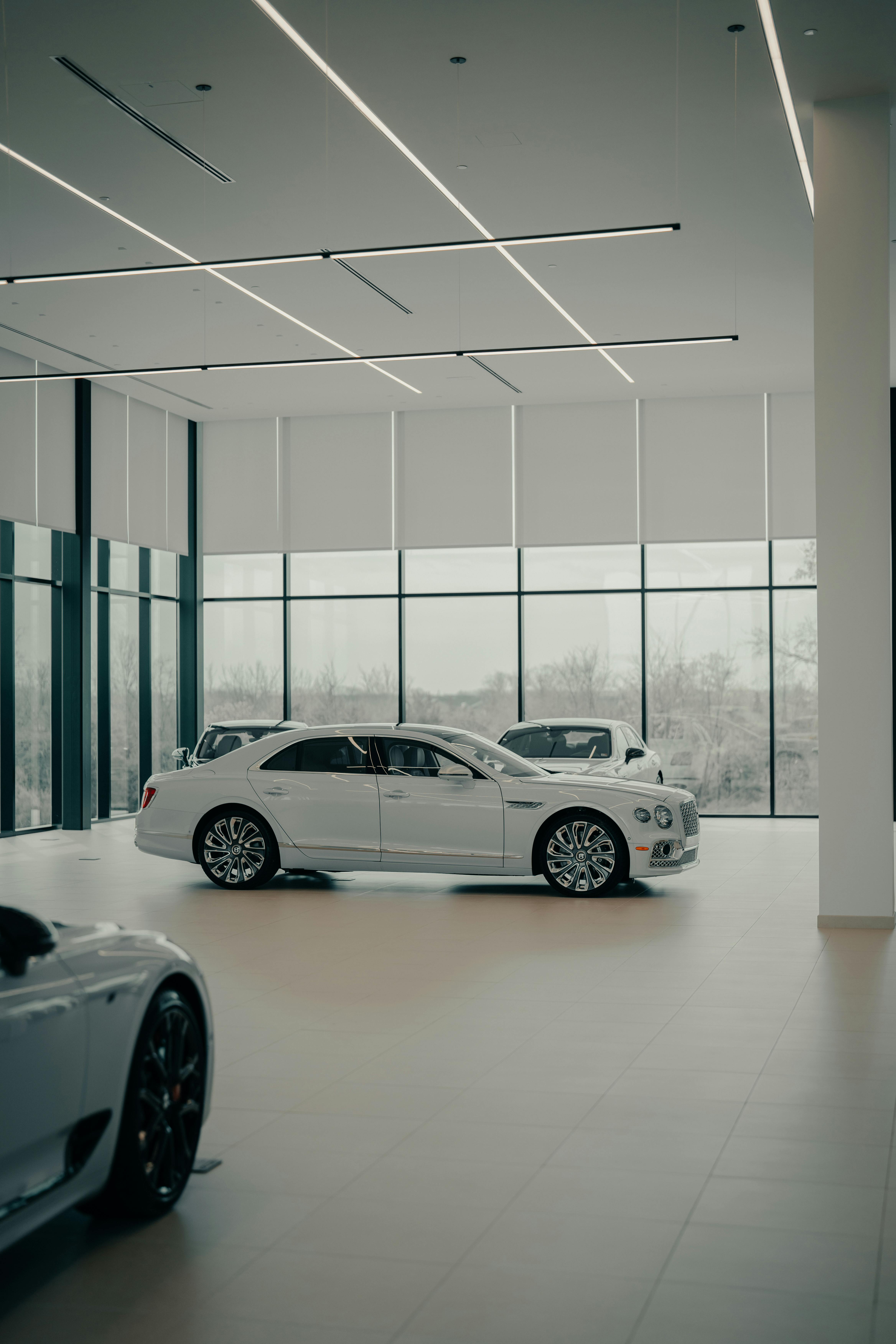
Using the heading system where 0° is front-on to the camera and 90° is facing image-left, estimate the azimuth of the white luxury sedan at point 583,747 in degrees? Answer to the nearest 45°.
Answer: approximately 45°

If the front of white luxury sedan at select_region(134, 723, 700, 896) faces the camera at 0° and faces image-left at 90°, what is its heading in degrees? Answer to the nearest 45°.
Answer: approximately 270°

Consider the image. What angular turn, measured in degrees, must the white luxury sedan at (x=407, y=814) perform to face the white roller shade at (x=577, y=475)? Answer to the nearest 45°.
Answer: approximately 90° to its left

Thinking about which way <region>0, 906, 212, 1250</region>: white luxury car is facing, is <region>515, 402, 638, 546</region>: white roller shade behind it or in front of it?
in front

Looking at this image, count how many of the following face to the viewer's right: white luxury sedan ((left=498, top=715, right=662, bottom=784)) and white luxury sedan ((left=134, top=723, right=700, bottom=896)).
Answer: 1

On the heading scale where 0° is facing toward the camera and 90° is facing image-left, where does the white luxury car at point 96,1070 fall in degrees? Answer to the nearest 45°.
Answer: approximately 225°

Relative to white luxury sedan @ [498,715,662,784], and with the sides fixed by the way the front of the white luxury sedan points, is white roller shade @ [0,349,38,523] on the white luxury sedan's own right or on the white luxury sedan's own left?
on the white luxury sedan's own right

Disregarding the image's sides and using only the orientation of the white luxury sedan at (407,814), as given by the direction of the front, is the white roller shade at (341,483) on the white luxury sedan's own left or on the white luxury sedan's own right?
on the white luxury sedan's own left

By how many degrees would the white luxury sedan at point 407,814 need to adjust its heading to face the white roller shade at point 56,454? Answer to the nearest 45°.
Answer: approximately 135° to its left

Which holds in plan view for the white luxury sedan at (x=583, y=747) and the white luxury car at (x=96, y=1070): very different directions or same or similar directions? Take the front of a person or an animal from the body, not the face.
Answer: very different directions

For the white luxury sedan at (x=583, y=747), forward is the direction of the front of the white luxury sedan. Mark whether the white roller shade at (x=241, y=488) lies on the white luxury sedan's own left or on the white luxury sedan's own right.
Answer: on the white luxury sedan's own right
